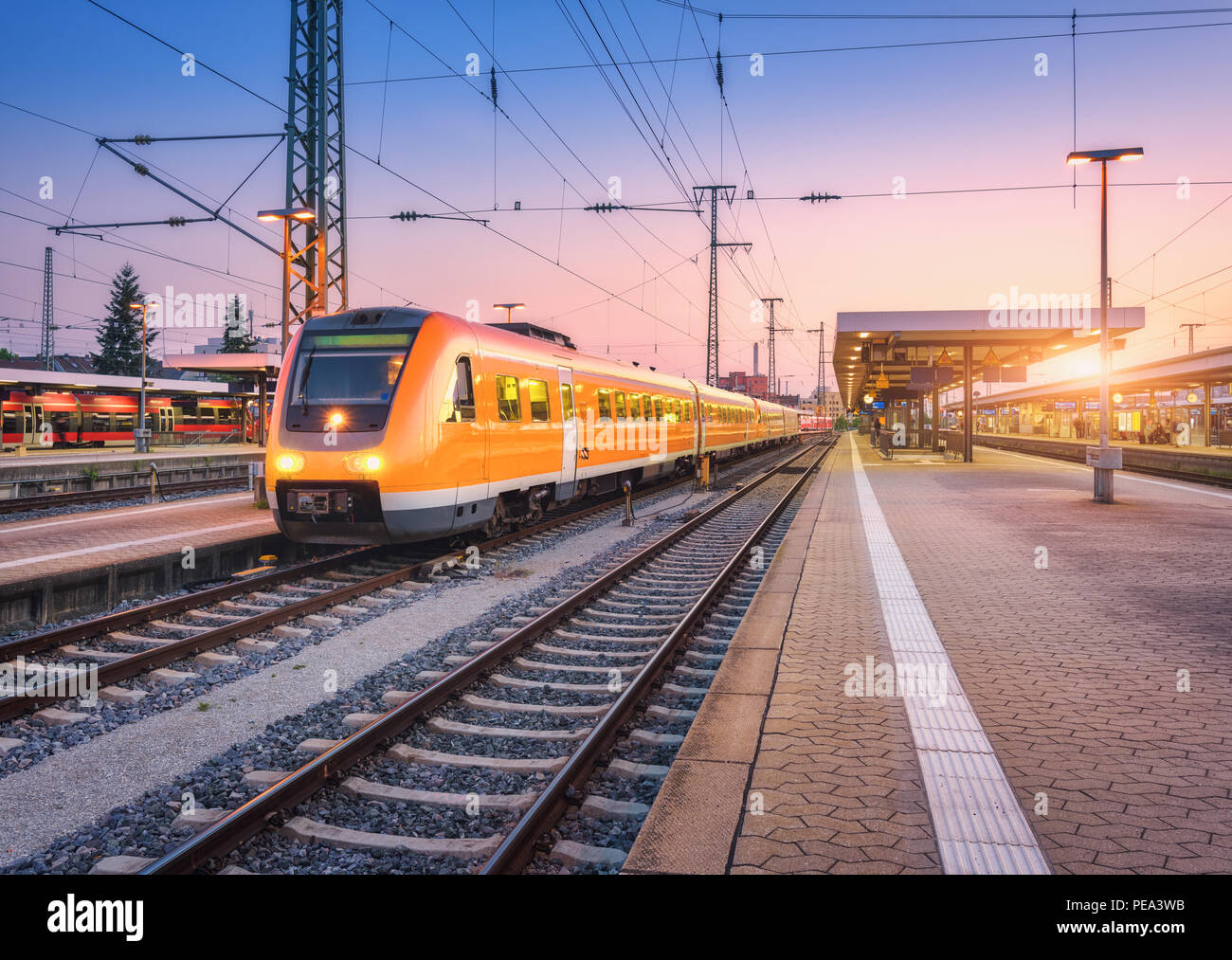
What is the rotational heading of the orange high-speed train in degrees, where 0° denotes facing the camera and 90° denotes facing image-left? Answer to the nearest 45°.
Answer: approximately 45°

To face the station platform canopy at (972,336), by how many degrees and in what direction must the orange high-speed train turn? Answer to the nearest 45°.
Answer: approximately 180°

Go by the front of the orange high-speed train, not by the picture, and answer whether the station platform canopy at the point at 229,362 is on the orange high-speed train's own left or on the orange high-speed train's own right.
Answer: on the orange high-speed train's own right

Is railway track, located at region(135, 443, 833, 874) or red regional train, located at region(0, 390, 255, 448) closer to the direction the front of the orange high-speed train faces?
the railway track

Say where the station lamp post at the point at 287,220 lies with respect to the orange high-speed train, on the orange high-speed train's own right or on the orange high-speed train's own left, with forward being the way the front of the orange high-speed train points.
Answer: on the orange high-speed train's own right

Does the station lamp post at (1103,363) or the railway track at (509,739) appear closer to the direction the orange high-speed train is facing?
the railway track
